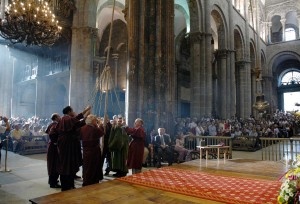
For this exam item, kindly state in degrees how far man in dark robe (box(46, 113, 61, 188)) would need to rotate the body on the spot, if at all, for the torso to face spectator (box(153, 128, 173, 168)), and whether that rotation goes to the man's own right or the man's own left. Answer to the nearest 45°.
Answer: approximately 45° to the man's own left

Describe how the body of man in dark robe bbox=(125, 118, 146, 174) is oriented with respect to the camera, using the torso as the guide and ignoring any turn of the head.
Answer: to the viewer's left

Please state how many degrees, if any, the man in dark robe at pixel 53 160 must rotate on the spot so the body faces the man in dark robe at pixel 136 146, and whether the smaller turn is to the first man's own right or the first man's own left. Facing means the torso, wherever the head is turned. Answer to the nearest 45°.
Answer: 0° — they already face them

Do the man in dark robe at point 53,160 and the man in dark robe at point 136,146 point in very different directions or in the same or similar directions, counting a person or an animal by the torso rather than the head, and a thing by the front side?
very different directions

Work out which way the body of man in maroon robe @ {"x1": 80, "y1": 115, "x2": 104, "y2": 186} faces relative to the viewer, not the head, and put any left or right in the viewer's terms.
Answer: facing away from the viewer and to the right of the viewer

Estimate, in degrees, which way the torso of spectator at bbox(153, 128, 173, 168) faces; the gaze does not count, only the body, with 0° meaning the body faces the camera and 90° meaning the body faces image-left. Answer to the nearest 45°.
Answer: approximately 0°

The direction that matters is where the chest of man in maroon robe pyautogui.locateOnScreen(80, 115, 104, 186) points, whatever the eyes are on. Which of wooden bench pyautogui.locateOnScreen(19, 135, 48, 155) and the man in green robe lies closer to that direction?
the man in green robe

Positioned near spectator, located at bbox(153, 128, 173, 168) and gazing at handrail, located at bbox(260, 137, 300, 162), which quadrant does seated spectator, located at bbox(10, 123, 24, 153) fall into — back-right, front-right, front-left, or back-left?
back-left

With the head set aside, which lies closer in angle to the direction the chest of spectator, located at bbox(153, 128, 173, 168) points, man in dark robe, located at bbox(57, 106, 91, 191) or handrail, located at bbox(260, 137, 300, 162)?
the man in dark robe

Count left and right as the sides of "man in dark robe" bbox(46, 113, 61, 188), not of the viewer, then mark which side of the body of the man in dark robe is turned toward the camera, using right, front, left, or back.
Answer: right

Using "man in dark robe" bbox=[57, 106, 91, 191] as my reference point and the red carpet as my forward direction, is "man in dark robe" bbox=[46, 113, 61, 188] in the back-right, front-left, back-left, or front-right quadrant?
back-left

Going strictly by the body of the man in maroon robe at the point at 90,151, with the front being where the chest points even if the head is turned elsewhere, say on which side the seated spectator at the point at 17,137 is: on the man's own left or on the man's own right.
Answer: on the man's own left

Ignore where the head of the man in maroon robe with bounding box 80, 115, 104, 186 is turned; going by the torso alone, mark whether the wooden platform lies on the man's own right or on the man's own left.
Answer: on the man's own right
